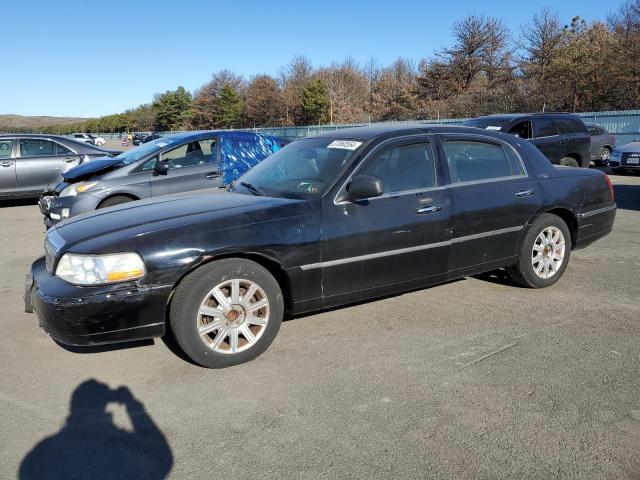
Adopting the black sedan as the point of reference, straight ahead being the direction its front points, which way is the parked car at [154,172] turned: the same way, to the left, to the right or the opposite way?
the same way

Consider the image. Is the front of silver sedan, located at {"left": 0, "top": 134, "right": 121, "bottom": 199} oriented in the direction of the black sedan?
no

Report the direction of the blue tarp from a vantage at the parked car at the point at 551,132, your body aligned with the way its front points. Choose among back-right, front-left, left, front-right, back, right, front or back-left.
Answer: front

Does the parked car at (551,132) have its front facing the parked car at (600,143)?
no

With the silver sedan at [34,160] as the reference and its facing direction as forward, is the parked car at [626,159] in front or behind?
behind

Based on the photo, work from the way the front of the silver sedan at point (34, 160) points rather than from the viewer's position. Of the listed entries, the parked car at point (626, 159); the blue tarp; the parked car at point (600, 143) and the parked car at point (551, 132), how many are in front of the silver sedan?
0

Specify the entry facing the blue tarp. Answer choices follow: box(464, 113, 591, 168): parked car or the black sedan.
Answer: the parked car

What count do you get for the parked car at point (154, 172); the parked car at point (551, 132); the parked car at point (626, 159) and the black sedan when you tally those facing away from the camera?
0

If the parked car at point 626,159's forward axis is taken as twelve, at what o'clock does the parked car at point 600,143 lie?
the parked car at point 600,143 is roughly at 4 o'clock from the parked car at point 626,159.

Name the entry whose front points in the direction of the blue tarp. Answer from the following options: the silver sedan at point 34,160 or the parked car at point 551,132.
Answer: the parked car

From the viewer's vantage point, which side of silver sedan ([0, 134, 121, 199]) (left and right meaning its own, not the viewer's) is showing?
left

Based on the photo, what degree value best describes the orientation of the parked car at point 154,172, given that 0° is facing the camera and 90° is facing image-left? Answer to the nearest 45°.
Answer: approximately 45°

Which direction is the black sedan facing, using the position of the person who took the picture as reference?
facing the viewer and to the left of the viewer

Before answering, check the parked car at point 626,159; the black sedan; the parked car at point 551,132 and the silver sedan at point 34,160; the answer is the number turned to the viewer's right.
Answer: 0

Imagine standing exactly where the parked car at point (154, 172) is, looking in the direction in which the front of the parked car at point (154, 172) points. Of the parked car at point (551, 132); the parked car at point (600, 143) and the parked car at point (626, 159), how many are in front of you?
0

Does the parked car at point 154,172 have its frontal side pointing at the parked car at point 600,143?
no

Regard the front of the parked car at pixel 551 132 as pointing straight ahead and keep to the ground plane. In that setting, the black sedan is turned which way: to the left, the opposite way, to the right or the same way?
the same way
